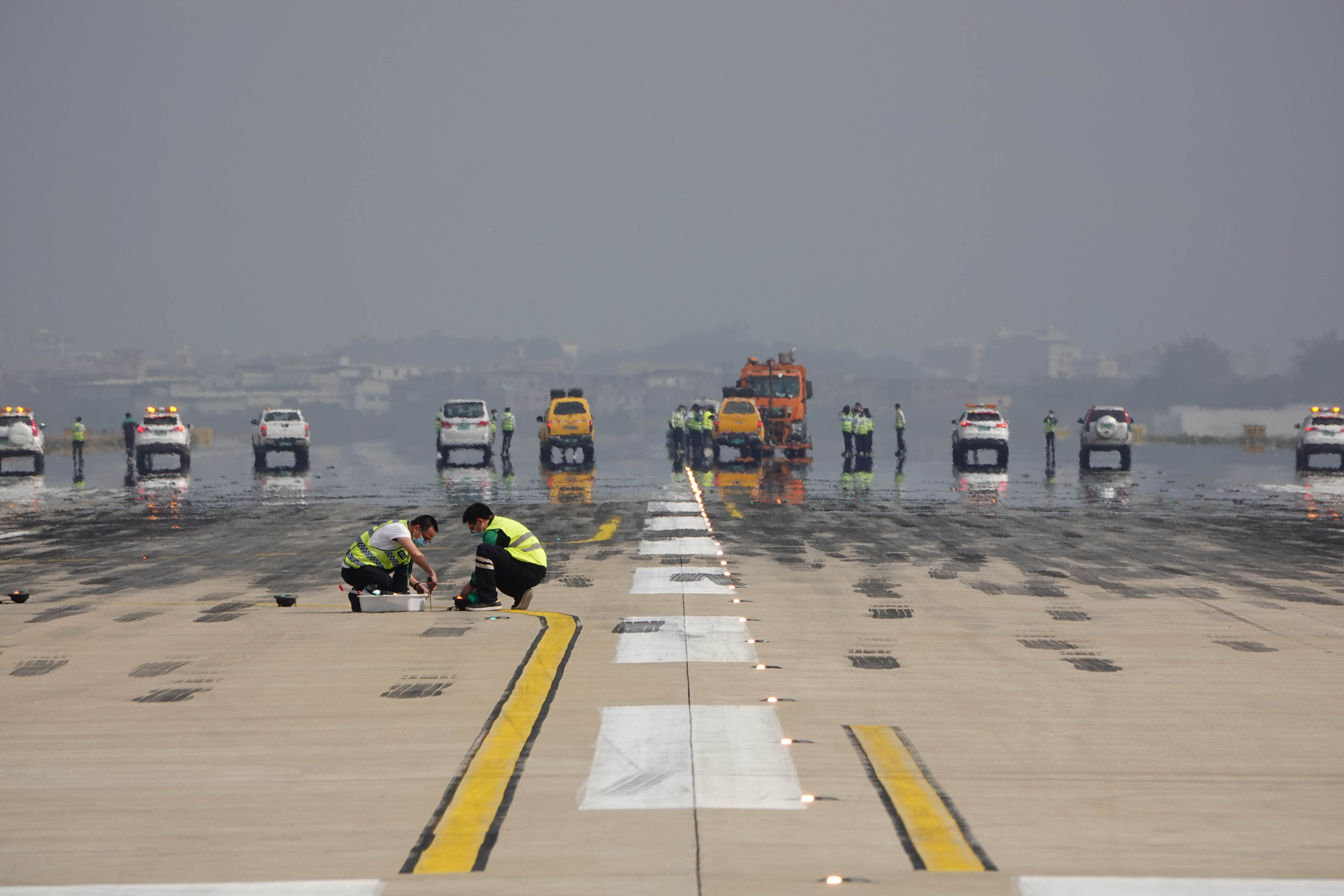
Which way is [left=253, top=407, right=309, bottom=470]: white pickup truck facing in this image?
away from the camera

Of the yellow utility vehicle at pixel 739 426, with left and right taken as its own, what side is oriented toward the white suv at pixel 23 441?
left

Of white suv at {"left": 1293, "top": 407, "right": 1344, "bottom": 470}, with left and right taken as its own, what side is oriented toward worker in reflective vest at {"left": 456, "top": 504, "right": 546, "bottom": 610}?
back

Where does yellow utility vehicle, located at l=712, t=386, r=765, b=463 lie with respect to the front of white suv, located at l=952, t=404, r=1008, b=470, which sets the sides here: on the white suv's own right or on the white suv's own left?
on the white suv's own left

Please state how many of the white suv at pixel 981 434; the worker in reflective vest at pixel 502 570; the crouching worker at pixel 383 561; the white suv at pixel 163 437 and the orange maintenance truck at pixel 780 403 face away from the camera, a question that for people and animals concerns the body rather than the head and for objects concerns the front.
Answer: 2

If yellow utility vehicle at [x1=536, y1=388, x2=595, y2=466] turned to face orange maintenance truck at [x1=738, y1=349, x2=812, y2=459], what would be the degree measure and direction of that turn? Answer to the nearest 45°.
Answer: approximately 90° to its right

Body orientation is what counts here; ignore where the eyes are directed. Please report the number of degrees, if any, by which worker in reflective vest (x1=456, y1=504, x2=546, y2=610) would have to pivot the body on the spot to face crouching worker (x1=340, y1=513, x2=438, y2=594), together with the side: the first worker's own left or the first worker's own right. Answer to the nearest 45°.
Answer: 0° — they already face them

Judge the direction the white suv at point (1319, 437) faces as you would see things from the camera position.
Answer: facing away from the viewer

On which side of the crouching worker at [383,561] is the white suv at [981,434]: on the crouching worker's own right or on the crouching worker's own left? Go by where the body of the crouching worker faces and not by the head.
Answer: on the crouching worker's own left

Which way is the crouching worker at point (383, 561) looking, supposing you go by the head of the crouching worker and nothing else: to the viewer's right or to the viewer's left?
to the viewer's right

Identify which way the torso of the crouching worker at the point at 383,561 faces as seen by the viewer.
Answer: to the viewer's right

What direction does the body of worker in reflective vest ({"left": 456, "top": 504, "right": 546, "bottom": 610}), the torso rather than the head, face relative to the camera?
to the viewer's left

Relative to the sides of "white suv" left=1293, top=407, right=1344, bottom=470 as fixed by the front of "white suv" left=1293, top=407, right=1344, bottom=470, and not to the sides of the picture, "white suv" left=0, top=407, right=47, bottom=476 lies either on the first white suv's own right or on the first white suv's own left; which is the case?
on the first white suv's own left

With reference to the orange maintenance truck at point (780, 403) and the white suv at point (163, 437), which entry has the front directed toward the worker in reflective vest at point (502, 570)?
the orange maintenance truck

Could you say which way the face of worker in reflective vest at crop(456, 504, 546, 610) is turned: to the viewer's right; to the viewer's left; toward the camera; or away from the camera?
to the viewer's left
